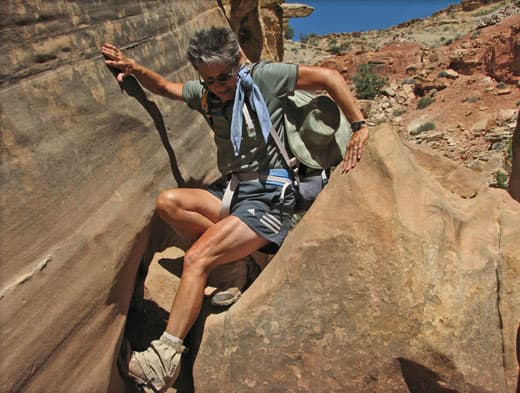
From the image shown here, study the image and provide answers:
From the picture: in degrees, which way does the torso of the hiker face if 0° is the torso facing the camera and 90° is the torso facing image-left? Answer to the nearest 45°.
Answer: approximately 45°
